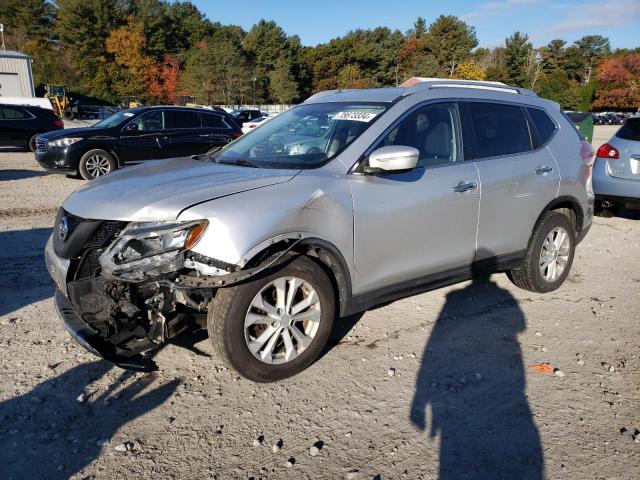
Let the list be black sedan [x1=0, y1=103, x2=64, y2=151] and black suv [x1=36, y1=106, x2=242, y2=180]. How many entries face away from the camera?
0

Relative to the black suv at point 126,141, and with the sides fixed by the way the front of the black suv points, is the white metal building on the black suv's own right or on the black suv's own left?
on the black suv's own right

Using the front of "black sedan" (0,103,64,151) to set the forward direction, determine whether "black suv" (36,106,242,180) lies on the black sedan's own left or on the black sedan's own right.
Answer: on the black sedan's own left

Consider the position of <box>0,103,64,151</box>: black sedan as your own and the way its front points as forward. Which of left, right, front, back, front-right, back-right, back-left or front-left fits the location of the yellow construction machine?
right

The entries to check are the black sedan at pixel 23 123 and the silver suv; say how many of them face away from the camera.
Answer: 0

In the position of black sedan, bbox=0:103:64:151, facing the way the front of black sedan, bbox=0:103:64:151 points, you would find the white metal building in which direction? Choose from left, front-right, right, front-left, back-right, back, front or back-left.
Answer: right

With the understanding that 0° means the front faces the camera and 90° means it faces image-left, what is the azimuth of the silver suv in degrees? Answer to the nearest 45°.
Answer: approximately 45°

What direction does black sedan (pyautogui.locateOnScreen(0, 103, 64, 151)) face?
to the viewer's left

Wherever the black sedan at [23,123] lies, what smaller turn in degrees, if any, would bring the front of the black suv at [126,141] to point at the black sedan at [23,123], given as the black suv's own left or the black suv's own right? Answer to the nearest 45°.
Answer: approximately 90° to the black suv's own right

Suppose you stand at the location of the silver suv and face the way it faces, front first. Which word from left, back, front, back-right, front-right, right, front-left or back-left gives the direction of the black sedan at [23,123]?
right

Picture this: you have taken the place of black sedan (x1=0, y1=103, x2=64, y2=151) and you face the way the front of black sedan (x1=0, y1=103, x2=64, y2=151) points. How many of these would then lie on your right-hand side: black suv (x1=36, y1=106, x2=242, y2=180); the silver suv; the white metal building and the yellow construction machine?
2
